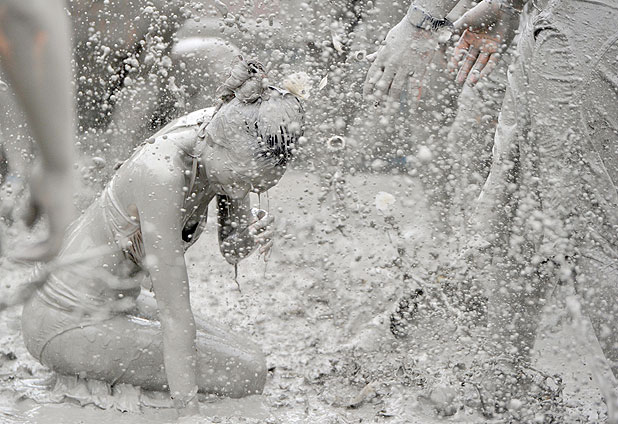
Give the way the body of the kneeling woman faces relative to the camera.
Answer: to the viewer's right
